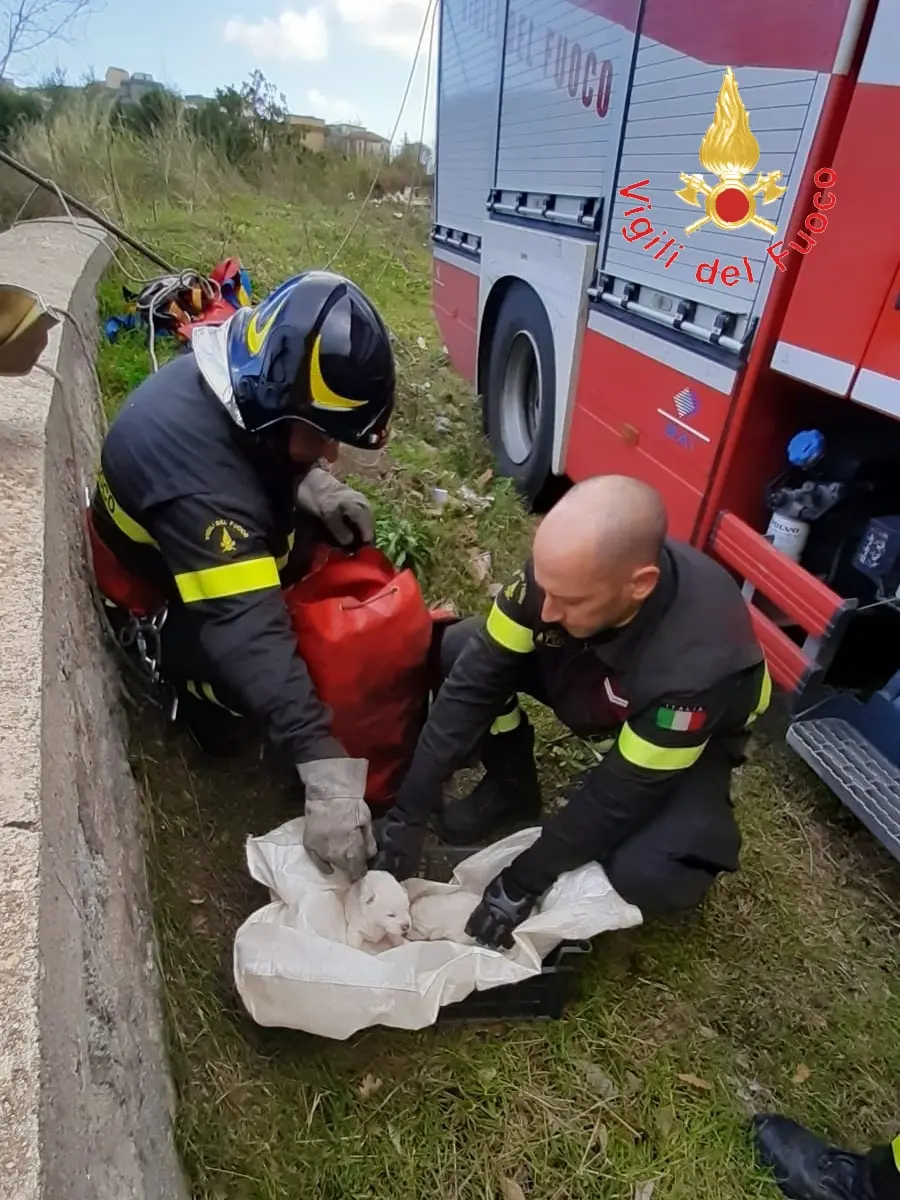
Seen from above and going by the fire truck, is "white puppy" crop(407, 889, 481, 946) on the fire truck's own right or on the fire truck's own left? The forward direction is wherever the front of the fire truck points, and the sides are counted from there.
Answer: on the fire truck's own right

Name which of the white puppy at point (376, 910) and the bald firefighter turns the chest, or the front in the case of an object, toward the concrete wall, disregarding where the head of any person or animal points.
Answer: the bald firefighter

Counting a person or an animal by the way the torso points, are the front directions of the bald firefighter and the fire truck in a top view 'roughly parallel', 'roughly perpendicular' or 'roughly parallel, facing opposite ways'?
roughly perpendicular

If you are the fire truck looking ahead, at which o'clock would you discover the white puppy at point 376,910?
The white puppy is roughly at 2 o'clock from the fire truck.

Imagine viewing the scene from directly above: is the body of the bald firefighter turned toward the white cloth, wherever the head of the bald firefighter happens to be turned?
yes

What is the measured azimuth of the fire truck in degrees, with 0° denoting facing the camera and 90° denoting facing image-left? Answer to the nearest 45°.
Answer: approximately 315°

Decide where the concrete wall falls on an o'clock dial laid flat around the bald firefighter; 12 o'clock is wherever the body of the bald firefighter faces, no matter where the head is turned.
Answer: The concrete wall is roughly at 12 o'clock from the bald firefighter.

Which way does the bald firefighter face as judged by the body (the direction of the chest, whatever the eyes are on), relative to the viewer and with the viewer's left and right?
facing the viewer and to the left of the viewer

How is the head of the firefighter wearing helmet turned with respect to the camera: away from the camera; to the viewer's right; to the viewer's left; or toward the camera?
to the viewer's right

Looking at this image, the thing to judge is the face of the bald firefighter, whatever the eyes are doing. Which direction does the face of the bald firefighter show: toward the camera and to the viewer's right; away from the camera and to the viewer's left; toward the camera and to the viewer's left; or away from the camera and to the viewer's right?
toward the camera and to the viewer's left
